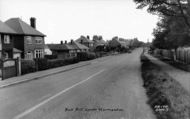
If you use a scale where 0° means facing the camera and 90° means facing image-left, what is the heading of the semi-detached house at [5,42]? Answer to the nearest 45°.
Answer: approximately 315°

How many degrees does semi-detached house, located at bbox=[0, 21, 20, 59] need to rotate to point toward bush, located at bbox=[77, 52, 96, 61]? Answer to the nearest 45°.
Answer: approximately 90° to its left

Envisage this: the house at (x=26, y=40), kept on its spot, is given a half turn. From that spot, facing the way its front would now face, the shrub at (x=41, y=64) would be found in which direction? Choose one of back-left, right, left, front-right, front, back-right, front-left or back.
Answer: back-left

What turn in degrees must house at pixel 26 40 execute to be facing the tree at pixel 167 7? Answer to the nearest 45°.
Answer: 0° — it already faces it

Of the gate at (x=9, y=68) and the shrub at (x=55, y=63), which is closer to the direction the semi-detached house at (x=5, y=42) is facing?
the shrub

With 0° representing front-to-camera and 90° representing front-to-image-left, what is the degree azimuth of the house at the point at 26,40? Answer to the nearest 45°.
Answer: approximately 315°

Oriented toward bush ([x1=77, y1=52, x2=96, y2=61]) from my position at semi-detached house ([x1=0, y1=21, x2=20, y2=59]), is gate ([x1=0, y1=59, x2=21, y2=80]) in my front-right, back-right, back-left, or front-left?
back-right

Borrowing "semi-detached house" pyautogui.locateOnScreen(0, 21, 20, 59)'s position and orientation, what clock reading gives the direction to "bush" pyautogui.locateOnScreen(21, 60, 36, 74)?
The bush is roughly at 1 o'clock from the semi-detached house.

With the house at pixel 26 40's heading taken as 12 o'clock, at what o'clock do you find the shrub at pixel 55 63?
The shrub is roughly at 1 o'clock from the house.

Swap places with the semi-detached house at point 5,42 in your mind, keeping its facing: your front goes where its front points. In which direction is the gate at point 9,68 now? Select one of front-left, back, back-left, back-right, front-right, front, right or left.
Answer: front-right
